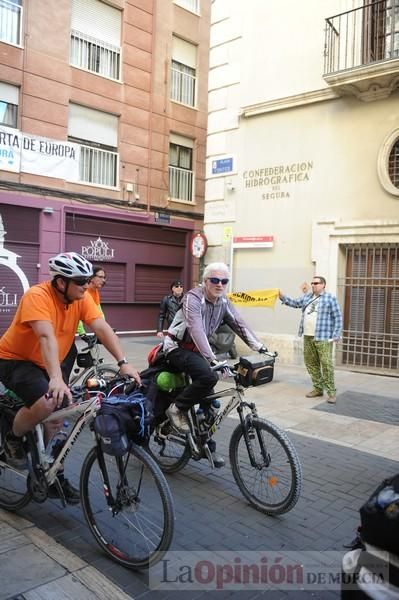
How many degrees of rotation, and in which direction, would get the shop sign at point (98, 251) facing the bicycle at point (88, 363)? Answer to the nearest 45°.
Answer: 0° — it already faces it

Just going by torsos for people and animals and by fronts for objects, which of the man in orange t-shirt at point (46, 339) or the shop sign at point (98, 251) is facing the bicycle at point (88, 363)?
the shop sign

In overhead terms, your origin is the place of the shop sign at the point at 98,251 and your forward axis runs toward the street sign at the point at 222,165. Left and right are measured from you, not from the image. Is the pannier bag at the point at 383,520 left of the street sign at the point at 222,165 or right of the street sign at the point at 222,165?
right

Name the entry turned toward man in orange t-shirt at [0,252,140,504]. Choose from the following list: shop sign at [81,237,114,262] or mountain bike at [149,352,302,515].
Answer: the shop sign

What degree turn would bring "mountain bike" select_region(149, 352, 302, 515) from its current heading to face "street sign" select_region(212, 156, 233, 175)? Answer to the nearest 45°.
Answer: approximately 135° to its left

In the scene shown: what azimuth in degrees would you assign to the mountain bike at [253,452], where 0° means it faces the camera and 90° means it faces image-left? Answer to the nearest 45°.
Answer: approximately 315°

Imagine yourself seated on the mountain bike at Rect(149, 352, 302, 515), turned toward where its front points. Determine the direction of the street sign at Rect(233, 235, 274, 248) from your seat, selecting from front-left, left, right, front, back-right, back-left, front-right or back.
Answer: back-left

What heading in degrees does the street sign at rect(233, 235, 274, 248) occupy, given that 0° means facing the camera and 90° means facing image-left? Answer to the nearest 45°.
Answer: approximately 0°
